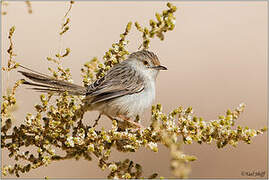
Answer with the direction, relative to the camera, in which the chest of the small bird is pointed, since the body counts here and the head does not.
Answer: to the viewer's right
